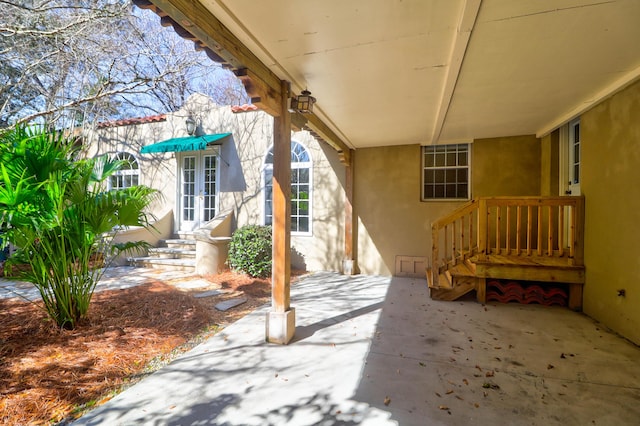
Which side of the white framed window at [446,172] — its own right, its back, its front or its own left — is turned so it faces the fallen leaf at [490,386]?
front

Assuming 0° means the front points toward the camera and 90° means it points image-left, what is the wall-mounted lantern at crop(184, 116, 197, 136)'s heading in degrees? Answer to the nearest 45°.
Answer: approximately 45°

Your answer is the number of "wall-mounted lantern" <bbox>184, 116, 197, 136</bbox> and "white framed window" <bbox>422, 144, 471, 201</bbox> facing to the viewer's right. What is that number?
0

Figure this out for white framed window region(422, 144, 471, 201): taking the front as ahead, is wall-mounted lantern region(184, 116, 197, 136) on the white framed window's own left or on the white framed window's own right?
on the white framed window's own right

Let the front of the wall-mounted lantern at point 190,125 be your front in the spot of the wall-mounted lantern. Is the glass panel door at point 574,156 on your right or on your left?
on your left

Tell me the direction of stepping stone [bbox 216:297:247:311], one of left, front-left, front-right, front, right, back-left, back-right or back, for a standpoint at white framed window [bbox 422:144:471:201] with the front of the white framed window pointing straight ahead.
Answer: front-right

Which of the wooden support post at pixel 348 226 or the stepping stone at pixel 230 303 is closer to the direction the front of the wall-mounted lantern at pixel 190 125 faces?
the stepping stone

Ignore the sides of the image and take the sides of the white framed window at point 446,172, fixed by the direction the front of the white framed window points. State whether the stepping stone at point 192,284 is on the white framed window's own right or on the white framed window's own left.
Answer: on the white framed window's own right

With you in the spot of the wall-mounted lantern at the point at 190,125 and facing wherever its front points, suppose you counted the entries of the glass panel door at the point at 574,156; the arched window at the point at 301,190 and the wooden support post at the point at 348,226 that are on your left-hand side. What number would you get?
3

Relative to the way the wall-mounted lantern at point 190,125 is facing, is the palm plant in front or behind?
in front

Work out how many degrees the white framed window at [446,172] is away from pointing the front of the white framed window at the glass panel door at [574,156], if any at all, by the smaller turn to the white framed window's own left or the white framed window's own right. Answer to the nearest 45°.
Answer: approximately 45° to the white framed window's own left

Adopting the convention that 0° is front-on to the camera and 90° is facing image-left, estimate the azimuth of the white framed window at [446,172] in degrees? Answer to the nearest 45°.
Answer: approximately 0°

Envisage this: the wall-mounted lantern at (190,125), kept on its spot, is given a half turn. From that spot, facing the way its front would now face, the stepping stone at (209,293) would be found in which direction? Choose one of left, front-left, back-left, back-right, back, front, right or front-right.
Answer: back-right
